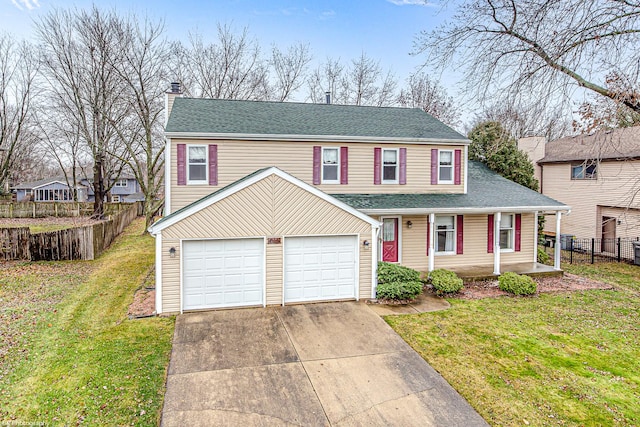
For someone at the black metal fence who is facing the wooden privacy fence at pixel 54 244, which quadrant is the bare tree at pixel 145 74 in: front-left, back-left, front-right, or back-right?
front-right

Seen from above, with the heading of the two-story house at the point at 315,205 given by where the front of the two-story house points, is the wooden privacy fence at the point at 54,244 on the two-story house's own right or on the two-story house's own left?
on the two-story house's own right

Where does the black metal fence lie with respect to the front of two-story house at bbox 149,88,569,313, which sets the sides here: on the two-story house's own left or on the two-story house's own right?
on the two-story house's own left

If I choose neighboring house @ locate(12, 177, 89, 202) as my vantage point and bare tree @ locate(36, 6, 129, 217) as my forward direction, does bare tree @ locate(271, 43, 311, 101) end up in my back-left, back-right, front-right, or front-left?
front-left

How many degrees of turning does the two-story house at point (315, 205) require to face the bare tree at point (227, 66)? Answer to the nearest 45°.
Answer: approximately 135° to its right

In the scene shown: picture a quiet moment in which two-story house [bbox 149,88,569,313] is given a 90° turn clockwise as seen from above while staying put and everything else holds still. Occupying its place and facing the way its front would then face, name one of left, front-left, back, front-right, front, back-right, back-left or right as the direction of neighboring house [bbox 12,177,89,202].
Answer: front-right

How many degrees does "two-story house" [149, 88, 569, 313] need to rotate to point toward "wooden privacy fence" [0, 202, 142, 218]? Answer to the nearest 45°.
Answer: approximately 135° to its right

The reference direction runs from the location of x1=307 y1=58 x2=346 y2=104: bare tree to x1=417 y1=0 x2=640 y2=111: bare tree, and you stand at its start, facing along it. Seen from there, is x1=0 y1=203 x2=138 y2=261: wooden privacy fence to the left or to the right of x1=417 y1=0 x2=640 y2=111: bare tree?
right

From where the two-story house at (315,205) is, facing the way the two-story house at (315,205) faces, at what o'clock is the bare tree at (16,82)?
The bare tree is roughly at 4 o'clock from the two-story house.

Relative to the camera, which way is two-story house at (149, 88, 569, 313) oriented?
toward the camera

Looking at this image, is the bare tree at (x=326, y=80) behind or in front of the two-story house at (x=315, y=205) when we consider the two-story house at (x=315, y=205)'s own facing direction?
behind

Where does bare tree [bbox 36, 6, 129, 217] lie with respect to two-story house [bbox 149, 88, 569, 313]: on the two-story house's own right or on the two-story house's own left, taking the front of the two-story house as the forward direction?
on the two-story house's own right

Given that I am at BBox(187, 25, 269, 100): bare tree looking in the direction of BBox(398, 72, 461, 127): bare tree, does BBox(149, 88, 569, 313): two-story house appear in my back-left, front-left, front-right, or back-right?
front-right
